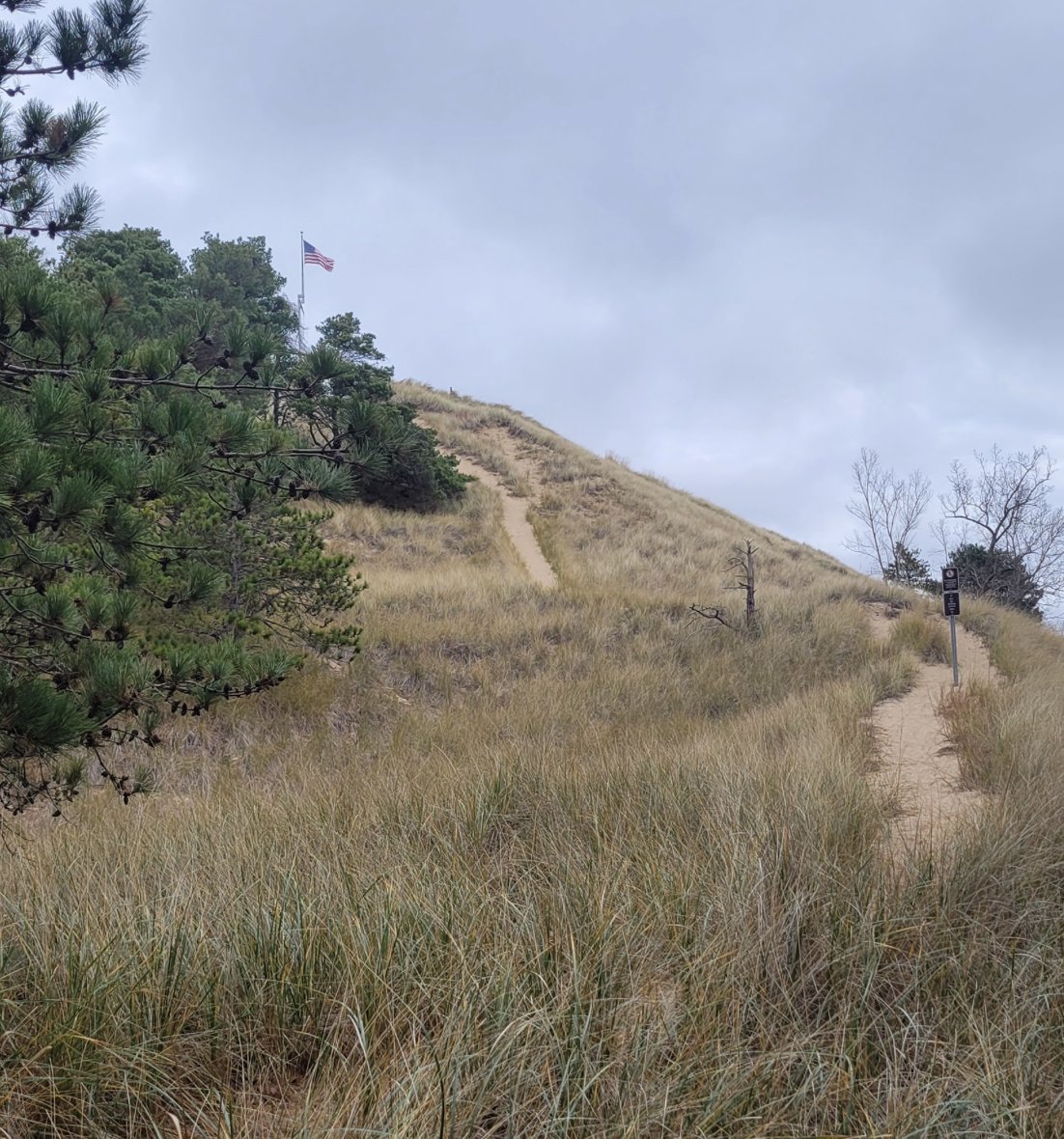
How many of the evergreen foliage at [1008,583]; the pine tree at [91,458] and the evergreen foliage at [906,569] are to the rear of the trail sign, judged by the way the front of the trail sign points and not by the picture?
2

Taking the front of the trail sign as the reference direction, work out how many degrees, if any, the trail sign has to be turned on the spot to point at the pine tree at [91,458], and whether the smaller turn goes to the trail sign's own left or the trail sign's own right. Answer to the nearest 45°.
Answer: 0° — it already faces it

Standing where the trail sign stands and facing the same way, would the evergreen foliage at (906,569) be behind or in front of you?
behind

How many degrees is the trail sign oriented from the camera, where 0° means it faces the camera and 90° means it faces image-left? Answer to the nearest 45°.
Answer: approximately 0°

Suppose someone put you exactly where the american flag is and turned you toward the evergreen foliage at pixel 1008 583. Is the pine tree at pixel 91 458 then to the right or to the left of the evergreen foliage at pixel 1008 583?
right

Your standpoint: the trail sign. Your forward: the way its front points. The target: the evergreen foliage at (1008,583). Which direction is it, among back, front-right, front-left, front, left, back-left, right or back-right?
back
